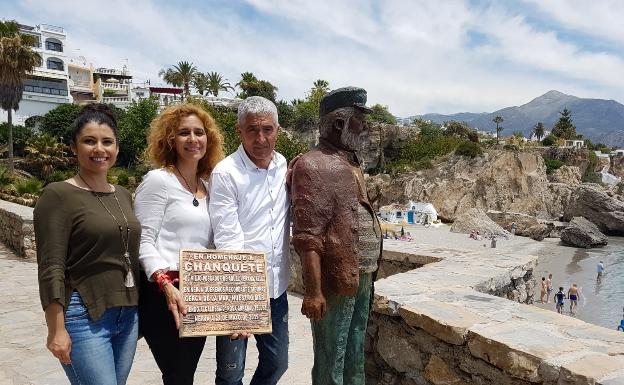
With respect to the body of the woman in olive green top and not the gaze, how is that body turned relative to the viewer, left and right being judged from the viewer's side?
facing the viewer and to the right of the viewer

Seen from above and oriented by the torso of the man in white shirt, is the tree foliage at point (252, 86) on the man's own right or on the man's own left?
on the man's own left

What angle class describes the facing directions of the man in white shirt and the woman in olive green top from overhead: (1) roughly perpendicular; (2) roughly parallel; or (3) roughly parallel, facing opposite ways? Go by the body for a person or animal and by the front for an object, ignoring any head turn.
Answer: roughly parallel

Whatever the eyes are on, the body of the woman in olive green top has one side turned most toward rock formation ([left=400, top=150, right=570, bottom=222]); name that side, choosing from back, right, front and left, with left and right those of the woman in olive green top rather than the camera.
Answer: left

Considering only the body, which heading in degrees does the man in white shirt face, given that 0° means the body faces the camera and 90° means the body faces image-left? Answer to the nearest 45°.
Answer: approximately 315°

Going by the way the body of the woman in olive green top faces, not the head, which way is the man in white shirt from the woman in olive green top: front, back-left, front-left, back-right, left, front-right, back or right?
front-left

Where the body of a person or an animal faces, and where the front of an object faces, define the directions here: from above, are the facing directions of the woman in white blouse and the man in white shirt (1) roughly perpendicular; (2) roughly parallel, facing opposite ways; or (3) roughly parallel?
roughly parallel

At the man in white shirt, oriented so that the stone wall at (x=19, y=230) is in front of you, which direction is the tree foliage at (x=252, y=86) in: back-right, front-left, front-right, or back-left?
front-right

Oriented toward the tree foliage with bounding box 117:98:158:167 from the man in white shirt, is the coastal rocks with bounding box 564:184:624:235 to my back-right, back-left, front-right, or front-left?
front-right

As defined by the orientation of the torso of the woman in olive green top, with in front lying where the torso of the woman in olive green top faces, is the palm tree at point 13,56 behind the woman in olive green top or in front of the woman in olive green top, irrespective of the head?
behind

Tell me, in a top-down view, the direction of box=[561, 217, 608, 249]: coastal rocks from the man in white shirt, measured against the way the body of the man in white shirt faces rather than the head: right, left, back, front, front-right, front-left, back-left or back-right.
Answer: left

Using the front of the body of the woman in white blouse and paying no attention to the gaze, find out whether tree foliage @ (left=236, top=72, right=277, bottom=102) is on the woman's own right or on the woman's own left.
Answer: on the woman's own left

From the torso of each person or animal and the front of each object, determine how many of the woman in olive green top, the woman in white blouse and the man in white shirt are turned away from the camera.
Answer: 0

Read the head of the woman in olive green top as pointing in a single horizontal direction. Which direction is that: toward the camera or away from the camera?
toward the camera
